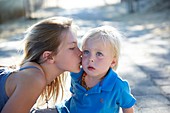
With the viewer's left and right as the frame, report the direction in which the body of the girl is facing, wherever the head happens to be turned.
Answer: facing to the right of the viewer

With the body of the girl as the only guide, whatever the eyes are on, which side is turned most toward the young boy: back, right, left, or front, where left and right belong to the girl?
front
